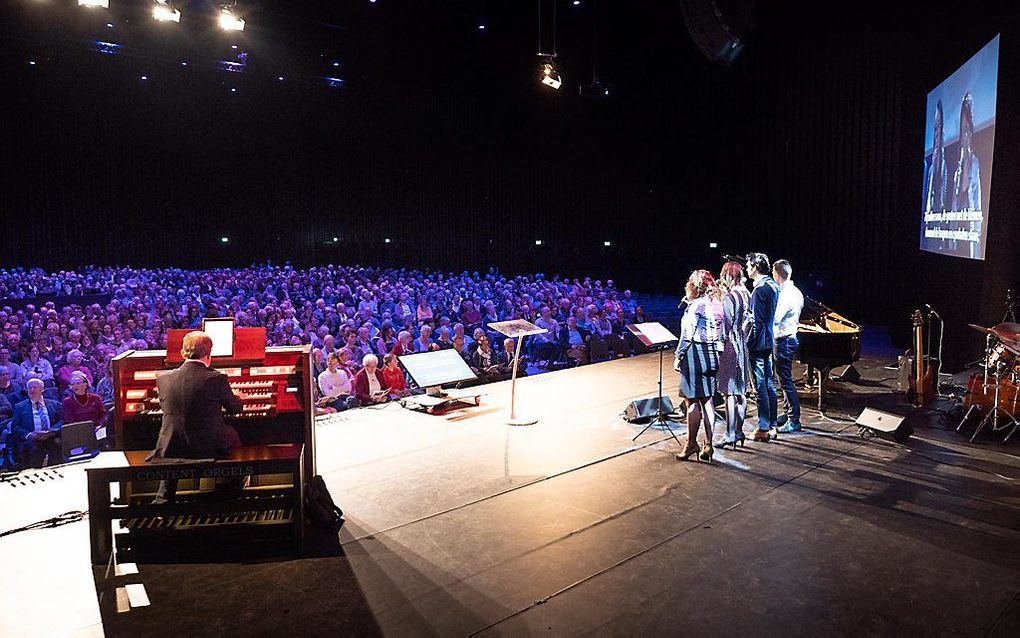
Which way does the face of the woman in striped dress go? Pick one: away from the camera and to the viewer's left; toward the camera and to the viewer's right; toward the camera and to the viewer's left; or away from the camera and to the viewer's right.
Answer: away from the camera and to the viewer's left

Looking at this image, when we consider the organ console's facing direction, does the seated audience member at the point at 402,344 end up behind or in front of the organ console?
behind

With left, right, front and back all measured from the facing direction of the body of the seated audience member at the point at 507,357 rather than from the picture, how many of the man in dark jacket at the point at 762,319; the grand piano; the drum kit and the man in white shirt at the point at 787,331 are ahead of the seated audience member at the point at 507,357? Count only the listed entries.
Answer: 4

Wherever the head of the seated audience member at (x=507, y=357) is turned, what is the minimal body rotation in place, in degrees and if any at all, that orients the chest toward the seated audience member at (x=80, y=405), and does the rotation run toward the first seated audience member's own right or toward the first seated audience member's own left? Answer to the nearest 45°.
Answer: approximately 90° to the first seated audience member's own right

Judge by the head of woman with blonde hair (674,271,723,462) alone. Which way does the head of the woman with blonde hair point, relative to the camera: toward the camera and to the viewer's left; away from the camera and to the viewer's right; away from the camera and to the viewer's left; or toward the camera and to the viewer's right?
away from the camera and to the viewer's left

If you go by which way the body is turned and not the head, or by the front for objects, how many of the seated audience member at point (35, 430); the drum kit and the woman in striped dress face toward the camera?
1

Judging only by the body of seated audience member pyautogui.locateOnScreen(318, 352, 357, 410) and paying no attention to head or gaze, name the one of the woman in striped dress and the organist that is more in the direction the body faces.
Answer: the woman in striped dress

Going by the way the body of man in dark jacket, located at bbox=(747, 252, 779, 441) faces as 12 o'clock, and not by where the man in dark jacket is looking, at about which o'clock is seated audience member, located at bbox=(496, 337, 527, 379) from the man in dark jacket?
The seated audience member is roughly at 12 o'clock from the man in dark jacket.

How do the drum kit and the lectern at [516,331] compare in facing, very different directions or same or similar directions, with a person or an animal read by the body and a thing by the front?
same or similar directions

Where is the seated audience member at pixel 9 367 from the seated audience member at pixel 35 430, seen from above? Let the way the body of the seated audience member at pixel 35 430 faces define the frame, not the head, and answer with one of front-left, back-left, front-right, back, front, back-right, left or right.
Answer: back

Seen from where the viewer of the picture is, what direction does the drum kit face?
facing to the left of the viewer

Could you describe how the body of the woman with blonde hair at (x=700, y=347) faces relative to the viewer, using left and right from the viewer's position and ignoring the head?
facing away from the viewer and to the left of the viewer

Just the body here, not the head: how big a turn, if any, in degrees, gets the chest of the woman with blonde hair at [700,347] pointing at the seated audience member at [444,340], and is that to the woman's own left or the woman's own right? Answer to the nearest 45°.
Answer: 0° — they already face them
